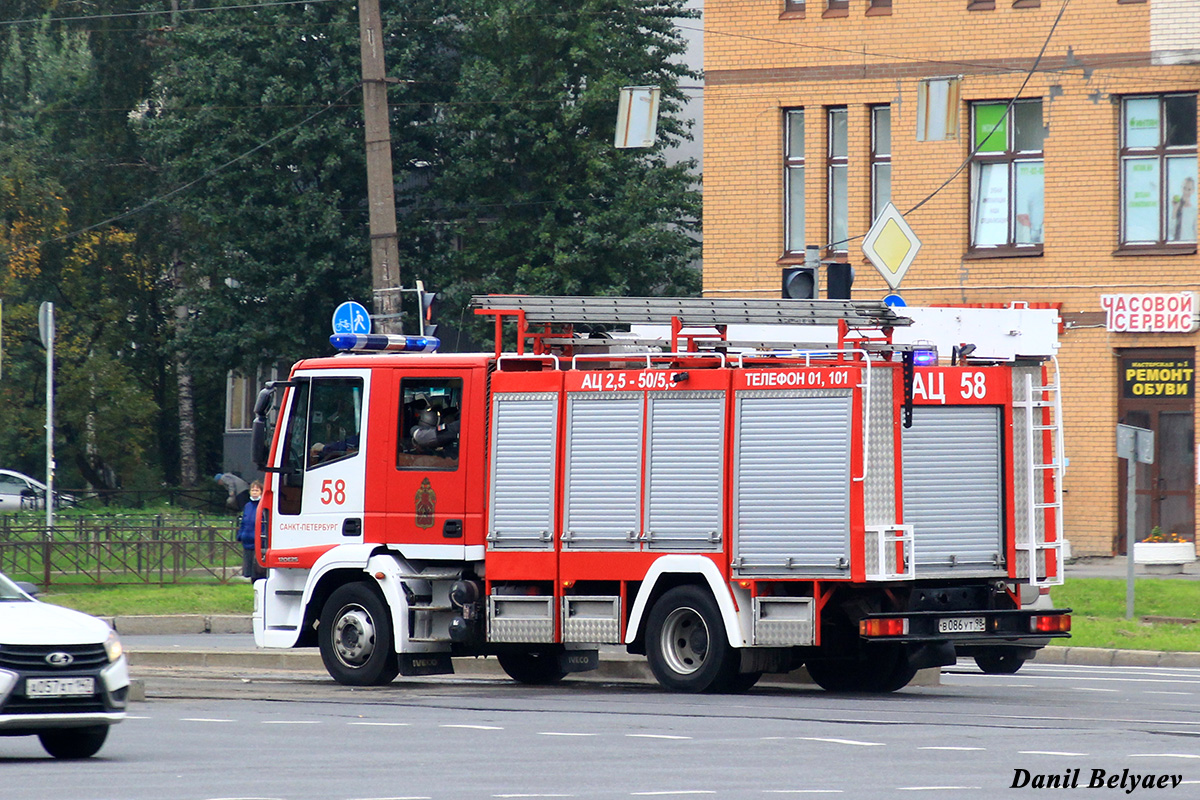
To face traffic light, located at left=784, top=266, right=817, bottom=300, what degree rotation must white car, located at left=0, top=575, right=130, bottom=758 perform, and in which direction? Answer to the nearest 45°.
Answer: approximately 90° to its left

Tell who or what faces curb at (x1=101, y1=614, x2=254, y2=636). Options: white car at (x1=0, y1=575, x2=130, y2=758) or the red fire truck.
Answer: the red fire truck

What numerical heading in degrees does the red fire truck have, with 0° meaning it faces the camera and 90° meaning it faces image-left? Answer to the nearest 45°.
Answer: approximately 135°

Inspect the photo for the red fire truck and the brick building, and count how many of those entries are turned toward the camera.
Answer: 1

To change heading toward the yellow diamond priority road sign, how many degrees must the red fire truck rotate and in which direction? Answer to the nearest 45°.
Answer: approximately 90° to its right

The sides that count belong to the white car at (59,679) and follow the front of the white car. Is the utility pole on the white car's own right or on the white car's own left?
on the white car's own left

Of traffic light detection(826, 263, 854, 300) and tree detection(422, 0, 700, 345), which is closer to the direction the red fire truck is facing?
the tree

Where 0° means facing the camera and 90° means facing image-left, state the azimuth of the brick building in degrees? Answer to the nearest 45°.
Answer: approximately 0°
